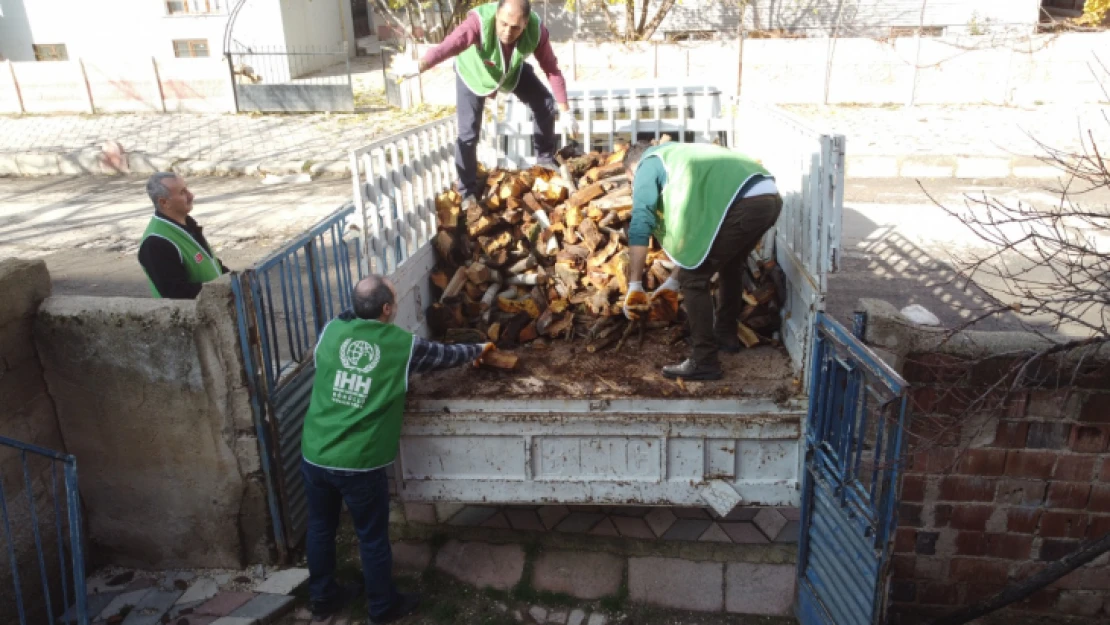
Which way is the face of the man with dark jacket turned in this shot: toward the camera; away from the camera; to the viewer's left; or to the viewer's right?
to the viewer's right

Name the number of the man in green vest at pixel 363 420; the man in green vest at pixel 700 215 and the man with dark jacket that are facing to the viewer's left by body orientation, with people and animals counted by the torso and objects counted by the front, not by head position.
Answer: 1

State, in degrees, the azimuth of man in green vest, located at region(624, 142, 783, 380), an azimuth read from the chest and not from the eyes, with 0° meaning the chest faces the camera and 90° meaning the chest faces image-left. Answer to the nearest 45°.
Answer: approximately 90°

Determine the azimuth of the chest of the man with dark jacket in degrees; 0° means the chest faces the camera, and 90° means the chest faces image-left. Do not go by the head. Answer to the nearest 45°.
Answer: approximately 270°

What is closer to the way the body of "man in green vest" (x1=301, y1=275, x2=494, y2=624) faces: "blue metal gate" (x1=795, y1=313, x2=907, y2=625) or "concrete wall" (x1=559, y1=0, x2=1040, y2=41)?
the concrete wall

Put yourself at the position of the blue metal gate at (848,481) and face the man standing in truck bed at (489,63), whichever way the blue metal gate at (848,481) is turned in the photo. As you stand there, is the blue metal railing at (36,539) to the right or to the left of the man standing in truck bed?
left

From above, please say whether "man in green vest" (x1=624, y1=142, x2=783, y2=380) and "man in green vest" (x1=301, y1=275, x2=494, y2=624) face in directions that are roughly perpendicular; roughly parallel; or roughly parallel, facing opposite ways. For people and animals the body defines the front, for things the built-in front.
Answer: roughly perpendicular

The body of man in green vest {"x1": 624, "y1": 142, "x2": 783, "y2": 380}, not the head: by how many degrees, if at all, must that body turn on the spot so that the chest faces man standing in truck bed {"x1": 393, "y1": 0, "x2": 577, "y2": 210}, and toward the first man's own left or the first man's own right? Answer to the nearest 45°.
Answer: approximately 45° to the first man's own right

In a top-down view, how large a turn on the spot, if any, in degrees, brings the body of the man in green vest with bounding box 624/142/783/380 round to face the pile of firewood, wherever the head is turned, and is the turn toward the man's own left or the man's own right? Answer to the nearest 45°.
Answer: approximately 45° to the man's own right

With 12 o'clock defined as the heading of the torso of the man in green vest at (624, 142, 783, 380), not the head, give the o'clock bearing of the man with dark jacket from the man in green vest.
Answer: The man with dark jacket is roughly at 12 o'clock from the man in green vest.

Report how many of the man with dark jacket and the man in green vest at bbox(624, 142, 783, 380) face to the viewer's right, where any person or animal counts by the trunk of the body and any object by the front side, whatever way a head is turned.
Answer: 1

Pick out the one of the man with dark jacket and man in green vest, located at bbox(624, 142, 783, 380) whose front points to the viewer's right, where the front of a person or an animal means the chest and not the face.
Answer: the man with dark jacket

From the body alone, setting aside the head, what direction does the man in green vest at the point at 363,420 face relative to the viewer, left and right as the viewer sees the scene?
facing away from the viewer and to the right of the viewer

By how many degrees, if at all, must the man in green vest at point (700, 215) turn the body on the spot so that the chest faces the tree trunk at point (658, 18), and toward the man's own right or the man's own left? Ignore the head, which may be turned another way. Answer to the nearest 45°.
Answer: approximately 90° to the man's own right
